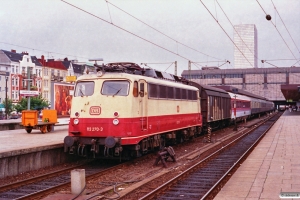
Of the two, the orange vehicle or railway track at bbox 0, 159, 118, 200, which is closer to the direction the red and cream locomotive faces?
the railway track

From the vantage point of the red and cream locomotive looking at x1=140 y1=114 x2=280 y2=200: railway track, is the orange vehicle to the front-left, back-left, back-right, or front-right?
back-right

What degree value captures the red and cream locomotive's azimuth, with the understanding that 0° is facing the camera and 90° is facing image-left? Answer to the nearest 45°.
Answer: approximately 45°

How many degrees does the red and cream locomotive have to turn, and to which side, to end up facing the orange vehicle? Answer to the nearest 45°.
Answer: approximately 90° to its right

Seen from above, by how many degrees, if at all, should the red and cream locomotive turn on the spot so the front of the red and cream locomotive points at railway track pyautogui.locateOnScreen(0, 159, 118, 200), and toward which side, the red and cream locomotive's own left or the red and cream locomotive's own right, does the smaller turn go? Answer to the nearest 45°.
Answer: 0° — it already faces it

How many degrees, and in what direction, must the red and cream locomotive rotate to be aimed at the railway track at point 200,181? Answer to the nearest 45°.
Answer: approximately 90° to its left
